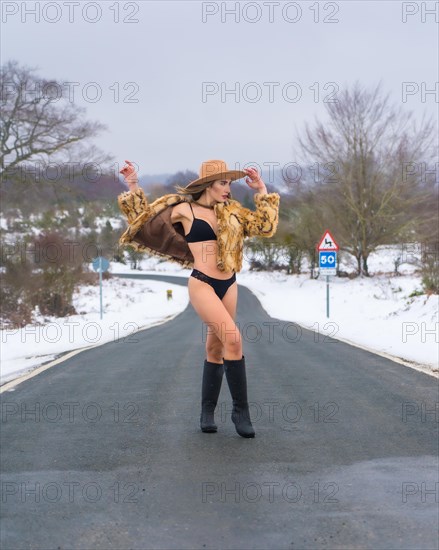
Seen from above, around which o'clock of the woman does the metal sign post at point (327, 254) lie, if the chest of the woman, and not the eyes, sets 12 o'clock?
The metal sign post is roughly at 8 o'clock from the woman.

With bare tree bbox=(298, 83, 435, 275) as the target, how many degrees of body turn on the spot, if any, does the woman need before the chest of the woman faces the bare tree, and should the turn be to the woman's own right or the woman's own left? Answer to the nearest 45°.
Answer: approximately 135° to the woman's own left

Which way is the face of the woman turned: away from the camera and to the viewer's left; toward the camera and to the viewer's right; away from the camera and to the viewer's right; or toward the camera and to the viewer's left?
toward the camera and to the viewer's right

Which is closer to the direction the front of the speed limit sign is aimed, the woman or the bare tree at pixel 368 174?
the woman

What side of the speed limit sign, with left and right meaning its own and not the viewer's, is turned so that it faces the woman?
front

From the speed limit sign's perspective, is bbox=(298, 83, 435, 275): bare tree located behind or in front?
behind

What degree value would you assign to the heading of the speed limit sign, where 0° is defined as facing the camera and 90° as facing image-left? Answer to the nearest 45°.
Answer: approximately 0°

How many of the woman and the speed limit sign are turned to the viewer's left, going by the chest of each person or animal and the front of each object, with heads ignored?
0
